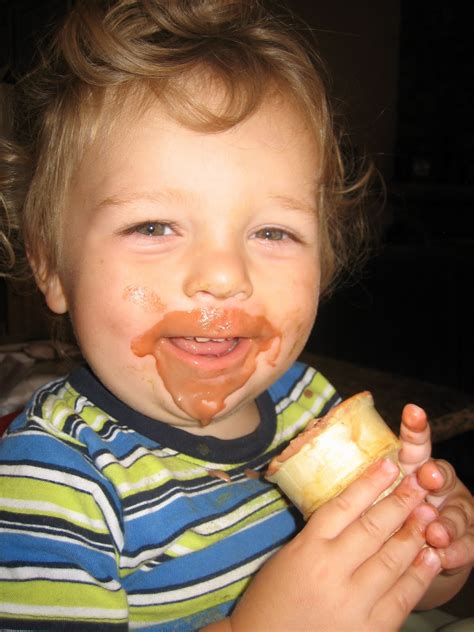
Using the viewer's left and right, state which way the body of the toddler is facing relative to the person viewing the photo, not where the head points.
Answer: facing the viewer and to the right of the viewer
